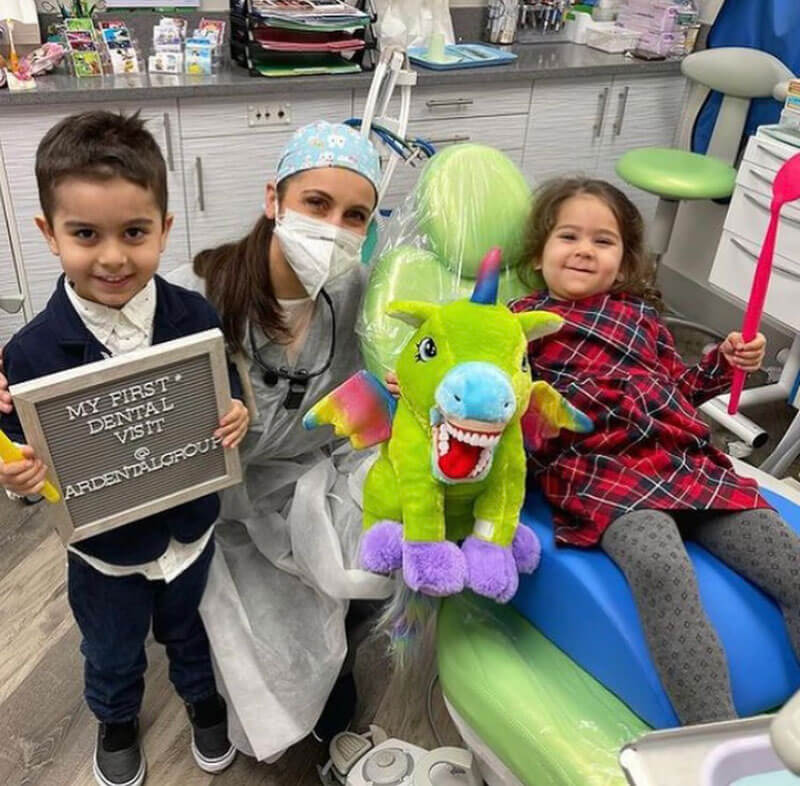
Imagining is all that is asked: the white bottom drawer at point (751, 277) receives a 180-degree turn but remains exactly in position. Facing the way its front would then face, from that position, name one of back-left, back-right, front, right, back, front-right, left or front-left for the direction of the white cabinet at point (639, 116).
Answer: left

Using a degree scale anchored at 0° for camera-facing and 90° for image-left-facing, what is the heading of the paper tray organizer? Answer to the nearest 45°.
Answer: approximately 0°

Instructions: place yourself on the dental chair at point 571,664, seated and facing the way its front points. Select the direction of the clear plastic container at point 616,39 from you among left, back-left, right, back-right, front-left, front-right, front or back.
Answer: back-left

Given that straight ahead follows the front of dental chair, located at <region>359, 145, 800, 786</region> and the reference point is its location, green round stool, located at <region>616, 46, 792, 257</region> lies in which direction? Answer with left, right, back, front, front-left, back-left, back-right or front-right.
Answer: back-left

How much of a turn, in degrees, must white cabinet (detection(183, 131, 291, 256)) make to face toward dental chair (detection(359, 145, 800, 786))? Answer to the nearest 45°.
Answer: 0° — it already faces it

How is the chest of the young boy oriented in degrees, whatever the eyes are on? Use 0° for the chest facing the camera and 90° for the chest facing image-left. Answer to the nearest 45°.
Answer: approximately 0°

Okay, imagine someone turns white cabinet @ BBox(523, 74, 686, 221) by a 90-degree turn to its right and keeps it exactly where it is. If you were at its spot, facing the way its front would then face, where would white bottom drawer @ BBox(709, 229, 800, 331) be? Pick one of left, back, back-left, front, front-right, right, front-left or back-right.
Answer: back-left

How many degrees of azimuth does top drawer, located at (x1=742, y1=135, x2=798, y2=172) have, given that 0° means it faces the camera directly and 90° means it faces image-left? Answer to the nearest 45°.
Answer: approximately 45°

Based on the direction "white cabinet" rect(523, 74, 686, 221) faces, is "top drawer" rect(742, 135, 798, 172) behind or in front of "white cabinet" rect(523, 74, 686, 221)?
in front

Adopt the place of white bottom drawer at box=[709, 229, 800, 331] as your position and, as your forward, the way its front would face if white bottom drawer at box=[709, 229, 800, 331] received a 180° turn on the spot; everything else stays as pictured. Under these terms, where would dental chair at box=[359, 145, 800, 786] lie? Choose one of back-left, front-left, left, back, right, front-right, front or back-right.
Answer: back-right

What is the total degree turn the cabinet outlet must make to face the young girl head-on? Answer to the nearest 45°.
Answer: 0° — it already faces them

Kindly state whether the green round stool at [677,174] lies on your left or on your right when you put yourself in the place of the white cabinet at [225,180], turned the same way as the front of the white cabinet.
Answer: on your left

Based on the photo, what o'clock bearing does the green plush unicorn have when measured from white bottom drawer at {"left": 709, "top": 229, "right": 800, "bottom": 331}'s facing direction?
The green plush unicorn is roughly at 11 o'clock from the white bottom drawer.

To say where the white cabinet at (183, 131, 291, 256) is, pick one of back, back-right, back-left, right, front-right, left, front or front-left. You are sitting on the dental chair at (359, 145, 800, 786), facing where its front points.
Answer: back

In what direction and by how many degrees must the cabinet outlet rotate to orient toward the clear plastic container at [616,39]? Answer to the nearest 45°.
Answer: approximately 135° to its left
